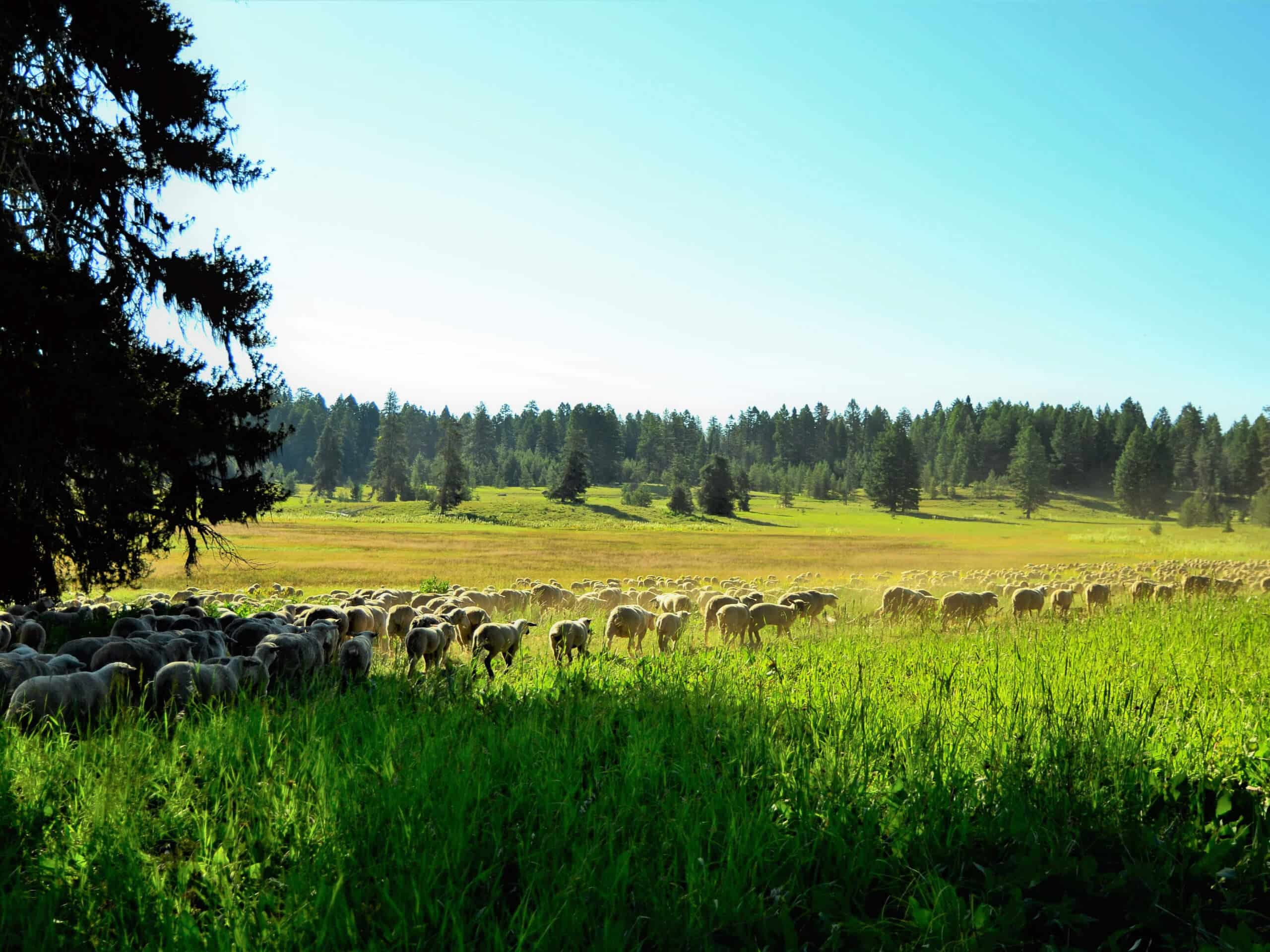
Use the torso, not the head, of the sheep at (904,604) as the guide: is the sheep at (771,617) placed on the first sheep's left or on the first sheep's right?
on the first sheep's right

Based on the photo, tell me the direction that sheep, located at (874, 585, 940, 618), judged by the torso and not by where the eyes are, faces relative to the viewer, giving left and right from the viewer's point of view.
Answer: facing to the right of the viewer

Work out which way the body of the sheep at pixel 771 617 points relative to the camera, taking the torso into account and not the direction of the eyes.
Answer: to the viewer's right

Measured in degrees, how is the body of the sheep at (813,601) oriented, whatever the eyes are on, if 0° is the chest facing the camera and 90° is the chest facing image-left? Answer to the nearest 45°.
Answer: approximately 270°

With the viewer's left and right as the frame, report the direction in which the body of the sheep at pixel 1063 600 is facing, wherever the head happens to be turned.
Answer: facing away from the viewer and to the right of the viewer

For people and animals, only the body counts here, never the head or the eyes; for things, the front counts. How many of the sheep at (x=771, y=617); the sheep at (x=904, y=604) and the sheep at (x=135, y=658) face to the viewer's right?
3

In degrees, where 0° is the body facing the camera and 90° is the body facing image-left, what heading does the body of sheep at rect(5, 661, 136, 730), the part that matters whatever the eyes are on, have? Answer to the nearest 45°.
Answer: approximately 270°

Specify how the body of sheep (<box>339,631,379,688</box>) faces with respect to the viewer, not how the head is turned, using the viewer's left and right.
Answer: facing away from the viewer and to the right of the viewer

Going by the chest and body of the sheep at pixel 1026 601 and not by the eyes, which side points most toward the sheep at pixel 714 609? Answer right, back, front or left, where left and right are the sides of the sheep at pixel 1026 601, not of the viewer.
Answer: back

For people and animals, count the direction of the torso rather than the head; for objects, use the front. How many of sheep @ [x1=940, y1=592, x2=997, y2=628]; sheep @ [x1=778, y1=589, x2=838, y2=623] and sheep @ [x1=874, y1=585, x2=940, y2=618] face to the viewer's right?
3
